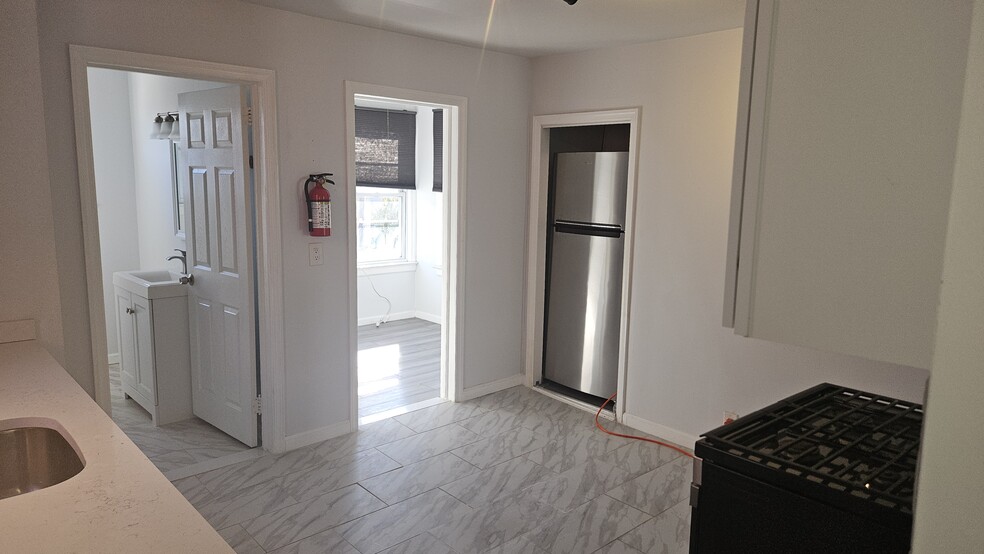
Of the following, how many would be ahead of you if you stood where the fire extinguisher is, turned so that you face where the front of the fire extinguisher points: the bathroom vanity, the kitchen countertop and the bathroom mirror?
1

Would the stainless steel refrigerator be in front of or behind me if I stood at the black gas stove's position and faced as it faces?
in front

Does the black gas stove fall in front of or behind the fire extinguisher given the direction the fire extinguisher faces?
in front

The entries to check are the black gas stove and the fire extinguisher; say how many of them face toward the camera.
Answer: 1

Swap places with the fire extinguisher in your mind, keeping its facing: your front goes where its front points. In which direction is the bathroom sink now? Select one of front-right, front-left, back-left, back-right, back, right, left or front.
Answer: back-right

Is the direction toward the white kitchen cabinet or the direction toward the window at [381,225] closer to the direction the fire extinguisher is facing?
the white kitchen cabinet

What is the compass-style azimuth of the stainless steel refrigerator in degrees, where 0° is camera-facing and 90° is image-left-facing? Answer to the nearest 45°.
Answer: approximately 45°

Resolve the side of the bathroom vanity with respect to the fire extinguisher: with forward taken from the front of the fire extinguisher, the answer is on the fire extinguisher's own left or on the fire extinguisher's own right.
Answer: on the fire extinguisher's own right

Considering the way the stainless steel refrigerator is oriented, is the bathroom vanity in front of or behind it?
in front

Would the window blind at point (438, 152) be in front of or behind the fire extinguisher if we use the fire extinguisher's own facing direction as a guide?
behind
